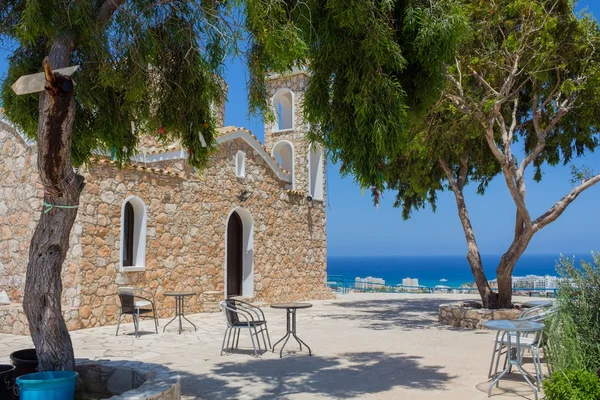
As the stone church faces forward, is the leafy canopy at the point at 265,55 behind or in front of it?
in front

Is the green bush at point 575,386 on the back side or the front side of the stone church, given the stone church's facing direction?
on the front side

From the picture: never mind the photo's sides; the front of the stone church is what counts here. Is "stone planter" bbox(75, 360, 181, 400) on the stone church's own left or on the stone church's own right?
on the stone church's own right

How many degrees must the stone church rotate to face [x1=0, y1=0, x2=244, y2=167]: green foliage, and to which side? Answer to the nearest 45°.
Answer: approximately 45° to its right
